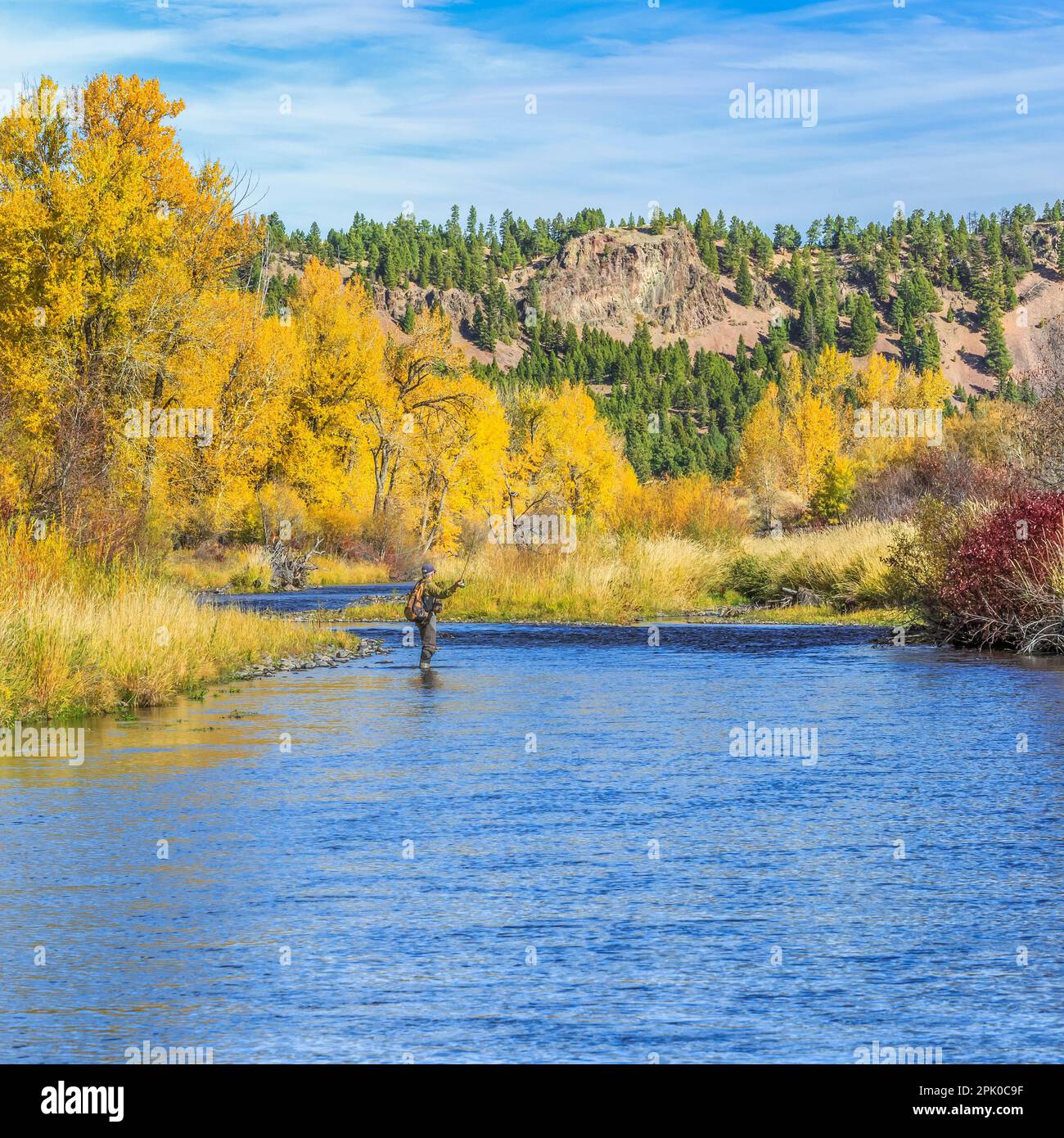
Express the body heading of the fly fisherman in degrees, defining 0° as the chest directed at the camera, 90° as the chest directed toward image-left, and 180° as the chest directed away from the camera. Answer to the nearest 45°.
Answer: approximately 225°
